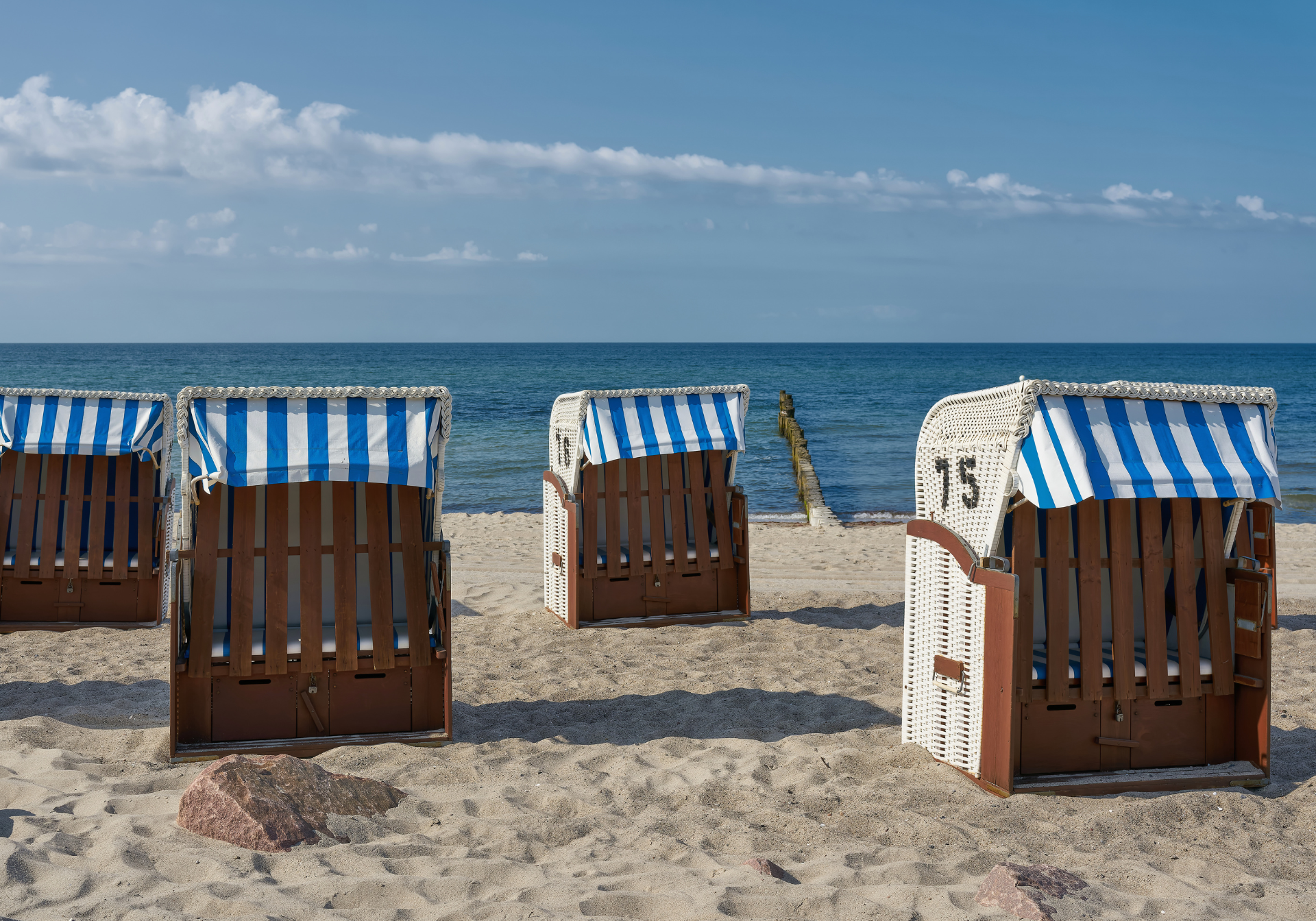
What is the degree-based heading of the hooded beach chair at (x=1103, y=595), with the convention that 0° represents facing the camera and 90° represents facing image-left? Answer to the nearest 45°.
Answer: approximately 315°

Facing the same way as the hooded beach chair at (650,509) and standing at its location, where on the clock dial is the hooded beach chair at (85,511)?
the hooded beach chair at (85,511) is roughly at 3 o'clock from the hooded beach chair at (650,509).

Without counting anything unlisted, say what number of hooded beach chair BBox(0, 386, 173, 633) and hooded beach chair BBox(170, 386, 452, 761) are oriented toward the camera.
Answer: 2

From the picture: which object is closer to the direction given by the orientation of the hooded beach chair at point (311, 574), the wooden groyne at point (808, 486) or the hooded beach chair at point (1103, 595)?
the hooded beach chair

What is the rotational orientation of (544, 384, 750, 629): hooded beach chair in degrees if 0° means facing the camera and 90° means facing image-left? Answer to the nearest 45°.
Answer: approximately 0°

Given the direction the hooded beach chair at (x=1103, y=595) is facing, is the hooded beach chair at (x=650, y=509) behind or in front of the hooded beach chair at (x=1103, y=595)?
behind

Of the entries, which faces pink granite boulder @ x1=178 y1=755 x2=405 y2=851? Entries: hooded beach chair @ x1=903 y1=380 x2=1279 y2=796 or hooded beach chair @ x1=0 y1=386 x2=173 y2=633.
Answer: hooded beach chair @ x1=0 y1=386 x2=173 y2=633

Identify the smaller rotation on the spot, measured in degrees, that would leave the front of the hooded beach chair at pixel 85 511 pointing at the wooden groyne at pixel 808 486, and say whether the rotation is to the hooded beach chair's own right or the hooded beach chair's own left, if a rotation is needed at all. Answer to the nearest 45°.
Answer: approximately 135° to the hooded beach chair's own left

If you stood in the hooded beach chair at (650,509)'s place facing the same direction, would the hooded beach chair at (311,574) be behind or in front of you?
in front

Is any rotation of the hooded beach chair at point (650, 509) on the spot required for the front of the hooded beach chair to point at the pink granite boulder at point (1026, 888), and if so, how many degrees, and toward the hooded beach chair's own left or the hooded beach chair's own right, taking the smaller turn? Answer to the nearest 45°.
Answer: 0° — it already faces it
